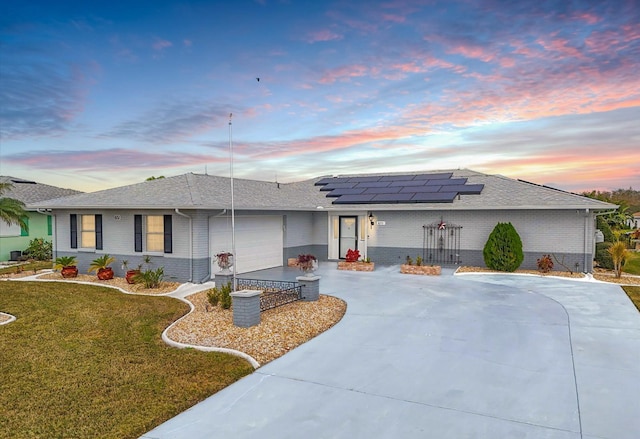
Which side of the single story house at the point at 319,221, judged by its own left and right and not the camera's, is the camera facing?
front

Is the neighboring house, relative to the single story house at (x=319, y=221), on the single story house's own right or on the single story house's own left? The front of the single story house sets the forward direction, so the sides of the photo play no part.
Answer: on the single story house's own right

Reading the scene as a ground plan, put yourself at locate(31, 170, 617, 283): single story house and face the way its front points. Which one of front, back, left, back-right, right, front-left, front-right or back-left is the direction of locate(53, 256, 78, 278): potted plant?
right

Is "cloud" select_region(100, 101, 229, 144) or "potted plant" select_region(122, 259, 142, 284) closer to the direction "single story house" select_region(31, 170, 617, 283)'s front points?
the potted plant

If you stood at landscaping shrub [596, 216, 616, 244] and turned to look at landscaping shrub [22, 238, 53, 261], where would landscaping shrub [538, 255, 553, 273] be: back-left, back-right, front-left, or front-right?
front-left

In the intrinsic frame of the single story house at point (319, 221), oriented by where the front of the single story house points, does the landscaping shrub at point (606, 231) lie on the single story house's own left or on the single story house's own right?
on the single story house's own left

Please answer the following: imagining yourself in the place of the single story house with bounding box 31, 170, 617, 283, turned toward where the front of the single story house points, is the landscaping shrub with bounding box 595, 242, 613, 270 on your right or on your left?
on your left

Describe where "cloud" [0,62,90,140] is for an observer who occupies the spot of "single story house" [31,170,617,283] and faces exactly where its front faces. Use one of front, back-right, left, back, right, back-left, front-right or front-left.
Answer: right
